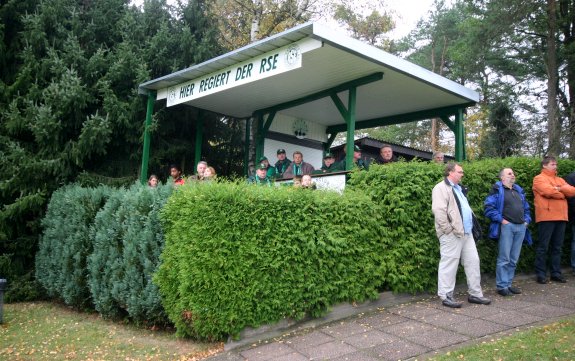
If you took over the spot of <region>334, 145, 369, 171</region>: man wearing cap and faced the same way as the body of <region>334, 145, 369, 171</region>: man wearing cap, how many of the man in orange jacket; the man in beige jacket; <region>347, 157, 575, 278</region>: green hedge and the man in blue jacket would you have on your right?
0

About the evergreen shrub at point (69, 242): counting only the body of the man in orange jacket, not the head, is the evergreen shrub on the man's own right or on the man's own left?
on the man's own right

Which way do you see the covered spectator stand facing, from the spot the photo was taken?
facing the viewer and to the left of the viewer

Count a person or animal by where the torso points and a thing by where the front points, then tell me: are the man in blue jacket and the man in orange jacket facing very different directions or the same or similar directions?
same or similar directions

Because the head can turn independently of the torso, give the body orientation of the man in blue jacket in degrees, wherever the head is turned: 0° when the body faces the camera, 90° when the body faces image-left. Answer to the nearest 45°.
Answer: approximately 315°
